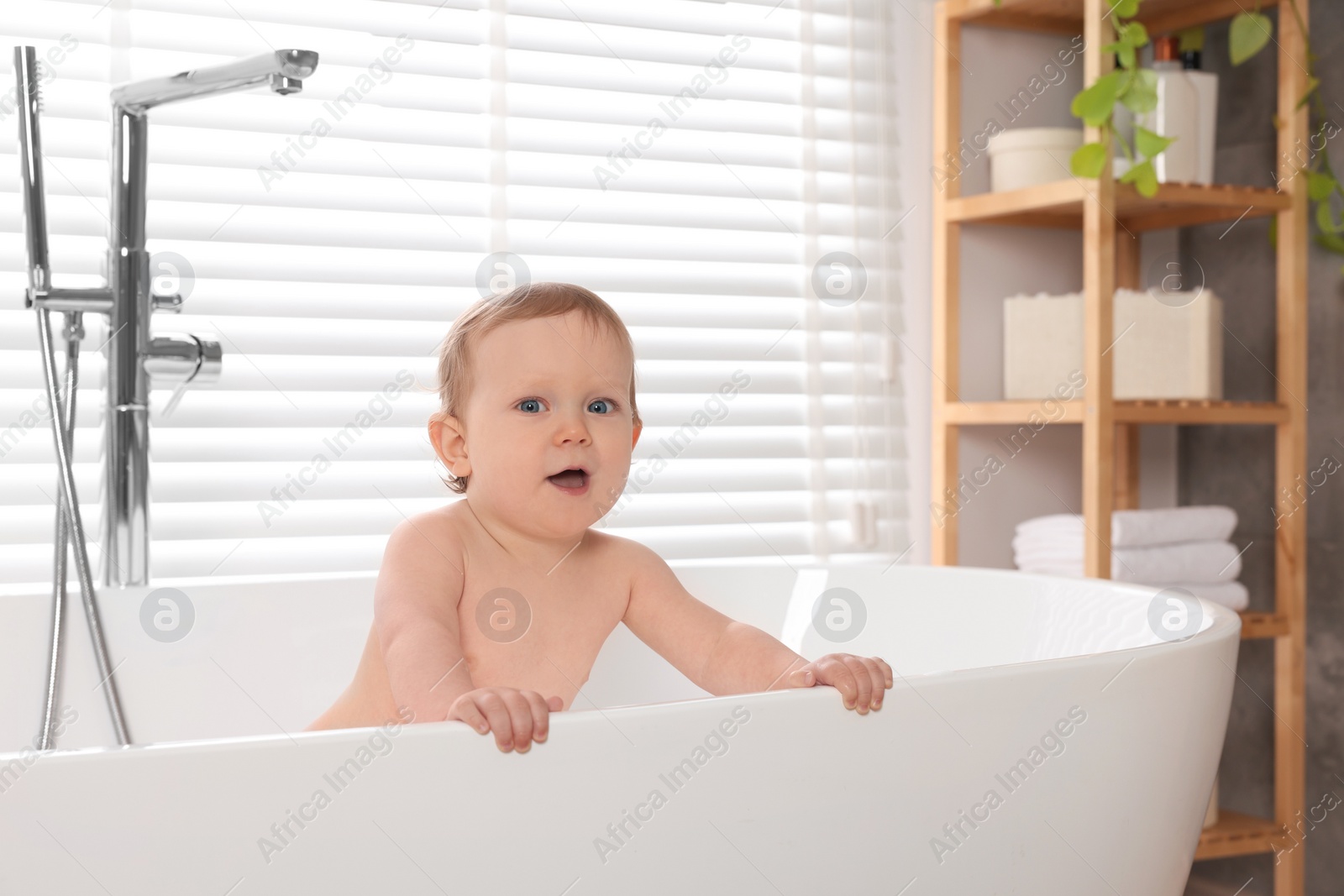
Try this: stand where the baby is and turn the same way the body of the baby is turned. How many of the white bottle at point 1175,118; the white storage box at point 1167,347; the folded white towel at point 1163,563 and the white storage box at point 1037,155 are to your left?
4

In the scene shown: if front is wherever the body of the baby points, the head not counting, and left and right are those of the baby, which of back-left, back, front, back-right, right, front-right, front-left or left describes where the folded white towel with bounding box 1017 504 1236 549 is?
left

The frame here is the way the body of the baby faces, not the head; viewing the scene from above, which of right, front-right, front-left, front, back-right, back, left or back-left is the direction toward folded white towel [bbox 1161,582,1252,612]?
left

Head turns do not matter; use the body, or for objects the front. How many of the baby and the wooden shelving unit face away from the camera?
0

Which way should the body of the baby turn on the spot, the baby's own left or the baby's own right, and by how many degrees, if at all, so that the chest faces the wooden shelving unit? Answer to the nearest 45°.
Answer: approximately 90° to the baby's own left

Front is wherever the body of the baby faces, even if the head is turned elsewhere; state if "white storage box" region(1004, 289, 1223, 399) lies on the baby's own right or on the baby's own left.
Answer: on the baby's own left
